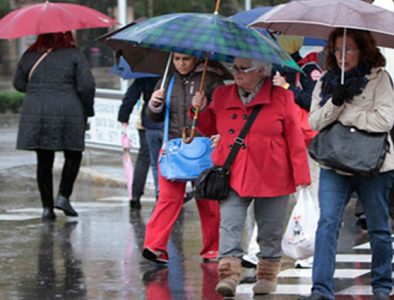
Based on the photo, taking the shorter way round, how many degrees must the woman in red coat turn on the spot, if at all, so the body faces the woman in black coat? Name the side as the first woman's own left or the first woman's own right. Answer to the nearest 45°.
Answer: approximately 90° to the first woman's own right

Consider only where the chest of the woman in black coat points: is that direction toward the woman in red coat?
no

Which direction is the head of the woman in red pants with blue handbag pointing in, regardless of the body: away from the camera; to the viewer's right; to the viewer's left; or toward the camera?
toward the camera

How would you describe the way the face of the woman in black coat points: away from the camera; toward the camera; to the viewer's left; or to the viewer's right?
away from the camera

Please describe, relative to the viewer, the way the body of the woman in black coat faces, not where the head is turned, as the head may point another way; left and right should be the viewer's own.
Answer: facing away from the viewer

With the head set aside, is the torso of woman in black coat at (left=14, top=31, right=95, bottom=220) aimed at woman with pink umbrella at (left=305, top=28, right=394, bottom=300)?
no

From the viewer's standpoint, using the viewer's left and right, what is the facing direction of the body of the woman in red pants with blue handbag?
facing the viewer and to the left of the viewer

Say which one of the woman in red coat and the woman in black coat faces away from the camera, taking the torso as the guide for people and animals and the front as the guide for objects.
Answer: the woman in black coat
